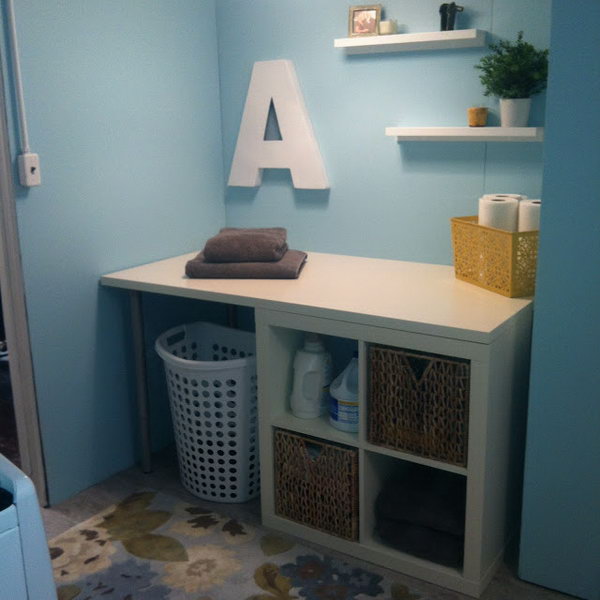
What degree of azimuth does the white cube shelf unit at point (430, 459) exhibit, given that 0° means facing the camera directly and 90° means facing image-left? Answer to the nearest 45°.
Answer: approximately 45°

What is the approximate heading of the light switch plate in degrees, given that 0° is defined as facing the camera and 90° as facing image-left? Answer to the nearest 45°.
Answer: approximately 315°

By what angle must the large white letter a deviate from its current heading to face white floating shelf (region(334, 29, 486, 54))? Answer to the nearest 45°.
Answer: approximately 45° to its left

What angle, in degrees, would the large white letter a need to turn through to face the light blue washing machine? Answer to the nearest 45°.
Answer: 0° — it already faces it

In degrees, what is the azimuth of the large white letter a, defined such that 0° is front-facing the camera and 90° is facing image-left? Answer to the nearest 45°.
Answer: approximately 0°

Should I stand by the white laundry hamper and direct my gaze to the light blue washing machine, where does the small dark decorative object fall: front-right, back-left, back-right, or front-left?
back-left
